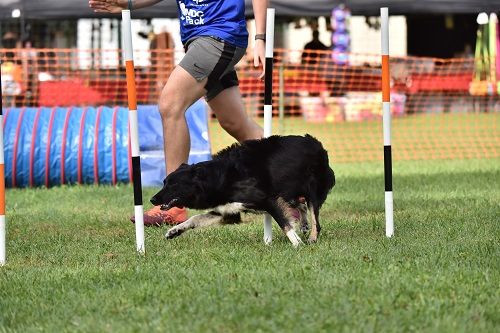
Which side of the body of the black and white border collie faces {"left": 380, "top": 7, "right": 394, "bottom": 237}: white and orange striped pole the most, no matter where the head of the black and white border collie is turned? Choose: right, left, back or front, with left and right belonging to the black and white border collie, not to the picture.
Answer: back

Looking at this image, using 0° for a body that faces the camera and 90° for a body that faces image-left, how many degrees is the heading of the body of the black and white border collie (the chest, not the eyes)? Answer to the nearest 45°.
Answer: approximately 90°

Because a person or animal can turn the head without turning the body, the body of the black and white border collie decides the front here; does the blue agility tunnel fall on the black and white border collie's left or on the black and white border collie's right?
on the black and white border collie's right

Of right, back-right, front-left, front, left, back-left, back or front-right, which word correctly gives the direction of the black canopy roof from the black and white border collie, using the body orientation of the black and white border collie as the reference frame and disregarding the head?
right
